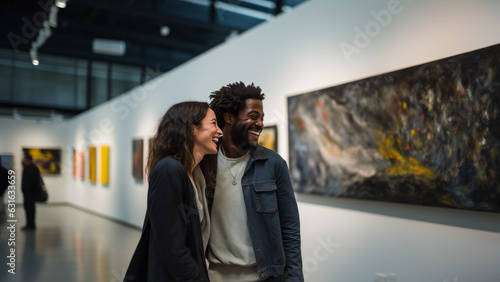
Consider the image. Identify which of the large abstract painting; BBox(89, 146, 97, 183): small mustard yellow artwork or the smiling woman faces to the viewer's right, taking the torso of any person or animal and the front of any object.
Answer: the smiling woman

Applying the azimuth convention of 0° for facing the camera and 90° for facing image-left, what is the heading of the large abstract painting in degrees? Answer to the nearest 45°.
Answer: approximately 45°

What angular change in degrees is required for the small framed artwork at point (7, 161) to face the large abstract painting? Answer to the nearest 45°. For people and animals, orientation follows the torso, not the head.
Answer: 0° — it already faces it

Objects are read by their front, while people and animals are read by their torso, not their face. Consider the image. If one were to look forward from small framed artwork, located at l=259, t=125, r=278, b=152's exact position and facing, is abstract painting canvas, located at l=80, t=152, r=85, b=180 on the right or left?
on its right

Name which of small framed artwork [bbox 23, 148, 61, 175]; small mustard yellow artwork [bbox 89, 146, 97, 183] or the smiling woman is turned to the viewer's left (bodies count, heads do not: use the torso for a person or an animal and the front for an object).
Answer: small mustard yellow artwork [bbox 89, 146, 97, 183]

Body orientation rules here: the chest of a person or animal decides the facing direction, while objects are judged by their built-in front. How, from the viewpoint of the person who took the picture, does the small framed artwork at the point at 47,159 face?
facing the viewer

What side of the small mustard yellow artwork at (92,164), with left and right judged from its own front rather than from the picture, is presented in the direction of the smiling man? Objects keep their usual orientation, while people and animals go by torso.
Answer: left

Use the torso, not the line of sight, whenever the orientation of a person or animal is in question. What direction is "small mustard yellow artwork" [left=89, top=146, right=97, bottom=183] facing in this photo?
to the viewer's left

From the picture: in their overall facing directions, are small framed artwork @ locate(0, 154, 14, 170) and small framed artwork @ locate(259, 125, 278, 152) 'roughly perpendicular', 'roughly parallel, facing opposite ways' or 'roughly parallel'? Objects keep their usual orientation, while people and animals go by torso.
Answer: roughly perpendicular

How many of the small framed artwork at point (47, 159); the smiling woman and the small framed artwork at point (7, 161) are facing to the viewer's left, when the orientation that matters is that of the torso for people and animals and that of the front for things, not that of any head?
0

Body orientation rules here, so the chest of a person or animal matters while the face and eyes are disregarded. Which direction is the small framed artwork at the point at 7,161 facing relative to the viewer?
toward the camera

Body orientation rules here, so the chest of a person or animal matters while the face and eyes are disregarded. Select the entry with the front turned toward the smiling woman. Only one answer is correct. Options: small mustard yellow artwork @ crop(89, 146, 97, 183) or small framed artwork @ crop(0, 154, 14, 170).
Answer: small framed artwork @ crop(0, 154, 14, 170)

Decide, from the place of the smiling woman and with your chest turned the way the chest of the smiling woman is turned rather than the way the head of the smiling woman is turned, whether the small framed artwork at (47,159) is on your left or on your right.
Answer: on your left

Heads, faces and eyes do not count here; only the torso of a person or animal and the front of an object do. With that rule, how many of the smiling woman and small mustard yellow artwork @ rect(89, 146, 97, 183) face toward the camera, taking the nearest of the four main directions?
0

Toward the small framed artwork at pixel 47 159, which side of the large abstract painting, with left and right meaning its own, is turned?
right

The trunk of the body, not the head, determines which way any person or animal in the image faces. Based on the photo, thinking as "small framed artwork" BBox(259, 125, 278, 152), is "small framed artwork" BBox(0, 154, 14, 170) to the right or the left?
on its right
